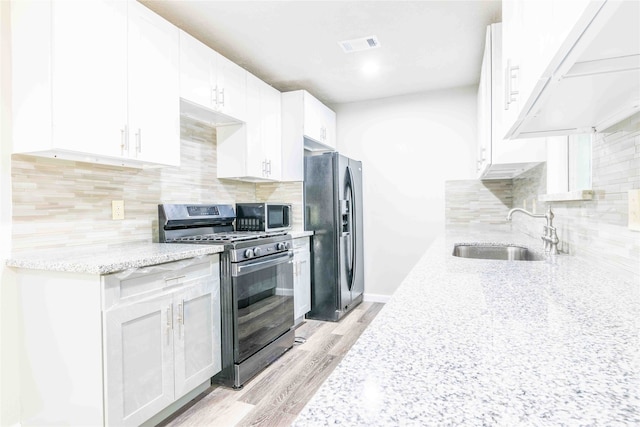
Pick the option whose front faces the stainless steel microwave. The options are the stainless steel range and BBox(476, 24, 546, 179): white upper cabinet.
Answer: the white upper cabinet

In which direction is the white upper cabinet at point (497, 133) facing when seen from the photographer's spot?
facing to the left of the viewer

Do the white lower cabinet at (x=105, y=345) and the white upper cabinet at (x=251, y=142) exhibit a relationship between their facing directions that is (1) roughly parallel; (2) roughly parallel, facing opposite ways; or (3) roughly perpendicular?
roughly parallel

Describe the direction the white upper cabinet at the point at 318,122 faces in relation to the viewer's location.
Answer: facing the viewer and to the right of the viewer

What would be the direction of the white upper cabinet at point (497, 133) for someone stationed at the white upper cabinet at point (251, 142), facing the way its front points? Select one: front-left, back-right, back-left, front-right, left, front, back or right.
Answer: front

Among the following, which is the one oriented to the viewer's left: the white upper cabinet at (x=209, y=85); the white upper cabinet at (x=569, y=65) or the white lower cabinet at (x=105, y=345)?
the white upper cabinet at (x=569, y=65)

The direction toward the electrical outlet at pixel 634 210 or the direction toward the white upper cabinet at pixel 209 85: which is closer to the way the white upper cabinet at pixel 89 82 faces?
the electrical outlet

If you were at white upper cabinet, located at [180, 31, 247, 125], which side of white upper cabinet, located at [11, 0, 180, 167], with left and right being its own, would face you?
left

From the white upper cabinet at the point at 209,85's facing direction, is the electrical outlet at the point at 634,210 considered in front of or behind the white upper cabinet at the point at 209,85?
in front

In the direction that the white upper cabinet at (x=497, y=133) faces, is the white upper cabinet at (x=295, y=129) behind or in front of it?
in front

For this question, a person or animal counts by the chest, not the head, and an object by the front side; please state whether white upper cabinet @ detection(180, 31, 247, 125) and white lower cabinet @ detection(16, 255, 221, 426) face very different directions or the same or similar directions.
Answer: same or similar directions

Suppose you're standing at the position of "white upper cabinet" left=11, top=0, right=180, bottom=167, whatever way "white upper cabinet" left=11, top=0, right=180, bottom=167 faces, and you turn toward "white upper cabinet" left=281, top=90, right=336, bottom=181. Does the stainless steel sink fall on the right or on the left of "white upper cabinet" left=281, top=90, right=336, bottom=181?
right

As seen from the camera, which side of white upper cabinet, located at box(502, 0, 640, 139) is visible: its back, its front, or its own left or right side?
left

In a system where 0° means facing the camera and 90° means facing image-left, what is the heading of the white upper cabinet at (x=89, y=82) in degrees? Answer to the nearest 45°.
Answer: approximately 315°

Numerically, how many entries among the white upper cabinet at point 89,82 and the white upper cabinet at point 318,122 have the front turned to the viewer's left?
0

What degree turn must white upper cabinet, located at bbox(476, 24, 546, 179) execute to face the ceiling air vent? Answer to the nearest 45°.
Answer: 0° — it already faces it

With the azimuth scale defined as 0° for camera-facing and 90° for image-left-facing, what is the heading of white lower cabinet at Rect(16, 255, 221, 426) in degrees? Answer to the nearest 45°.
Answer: approximately 315°

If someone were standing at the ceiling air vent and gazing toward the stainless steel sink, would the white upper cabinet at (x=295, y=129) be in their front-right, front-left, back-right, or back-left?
back-left
